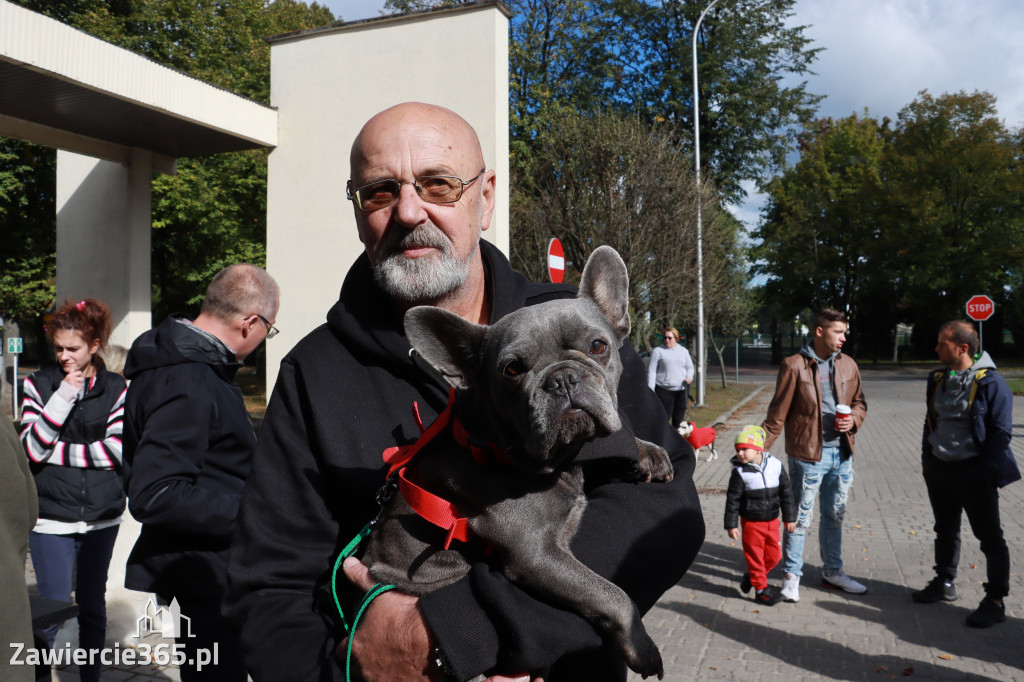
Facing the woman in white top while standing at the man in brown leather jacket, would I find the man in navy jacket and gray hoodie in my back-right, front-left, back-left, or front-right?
back-right

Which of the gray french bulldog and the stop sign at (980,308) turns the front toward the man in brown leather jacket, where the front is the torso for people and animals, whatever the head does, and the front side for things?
the stop sign

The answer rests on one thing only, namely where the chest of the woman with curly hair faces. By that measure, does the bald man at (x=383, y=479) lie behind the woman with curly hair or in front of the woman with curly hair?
in front

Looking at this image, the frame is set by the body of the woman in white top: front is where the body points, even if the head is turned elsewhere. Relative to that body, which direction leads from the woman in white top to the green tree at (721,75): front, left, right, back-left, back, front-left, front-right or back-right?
back

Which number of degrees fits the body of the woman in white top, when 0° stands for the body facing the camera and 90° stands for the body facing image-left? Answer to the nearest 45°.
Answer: approximately 0°

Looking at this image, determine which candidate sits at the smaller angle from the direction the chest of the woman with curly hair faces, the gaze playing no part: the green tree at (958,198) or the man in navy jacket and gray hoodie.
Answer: the man in navy jacket and gray hoodie

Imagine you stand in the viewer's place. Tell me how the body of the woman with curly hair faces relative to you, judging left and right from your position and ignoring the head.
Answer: facing the viewer

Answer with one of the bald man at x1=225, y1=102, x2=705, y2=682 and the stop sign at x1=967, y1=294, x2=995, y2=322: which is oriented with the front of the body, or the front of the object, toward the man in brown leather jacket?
the stop sign

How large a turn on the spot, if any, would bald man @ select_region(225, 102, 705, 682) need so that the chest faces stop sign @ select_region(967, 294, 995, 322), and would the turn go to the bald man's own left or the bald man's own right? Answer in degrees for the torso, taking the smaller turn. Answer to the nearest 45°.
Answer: approximately 135° to the bald man's own left

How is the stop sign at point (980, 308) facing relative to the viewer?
toward the camera

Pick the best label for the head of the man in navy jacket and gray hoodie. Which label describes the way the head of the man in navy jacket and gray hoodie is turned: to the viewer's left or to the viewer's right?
to the viewer's left

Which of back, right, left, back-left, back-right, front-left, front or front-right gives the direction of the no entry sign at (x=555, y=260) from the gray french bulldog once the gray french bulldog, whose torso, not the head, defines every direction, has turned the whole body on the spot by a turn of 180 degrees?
front-right

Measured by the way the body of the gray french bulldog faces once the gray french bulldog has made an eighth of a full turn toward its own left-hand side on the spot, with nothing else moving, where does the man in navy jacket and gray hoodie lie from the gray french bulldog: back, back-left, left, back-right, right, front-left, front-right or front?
front-left

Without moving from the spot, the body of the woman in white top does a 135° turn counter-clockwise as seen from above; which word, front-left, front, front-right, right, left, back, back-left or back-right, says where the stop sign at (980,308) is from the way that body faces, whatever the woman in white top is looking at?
front

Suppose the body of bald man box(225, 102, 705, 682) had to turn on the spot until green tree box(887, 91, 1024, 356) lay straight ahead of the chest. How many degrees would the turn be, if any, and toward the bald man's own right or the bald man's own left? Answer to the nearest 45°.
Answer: approximately 135° to the bald man's own left
